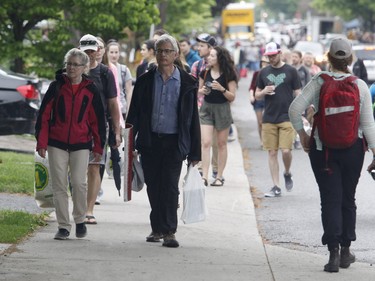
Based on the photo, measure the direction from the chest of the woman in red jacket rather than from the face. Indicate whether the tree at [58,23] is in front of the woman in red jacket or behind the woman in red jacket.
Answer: behind

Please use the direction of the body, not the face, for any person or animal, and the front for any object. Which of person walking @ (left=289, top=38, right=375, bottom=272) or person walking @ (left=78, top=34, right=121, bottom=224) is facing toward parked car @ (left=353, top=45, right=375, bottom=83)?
person walking @ (left=289, top=38, right=375, bottom=272)

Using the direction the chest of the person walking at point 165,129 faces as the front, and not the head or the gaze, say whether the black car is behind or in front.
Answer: behind

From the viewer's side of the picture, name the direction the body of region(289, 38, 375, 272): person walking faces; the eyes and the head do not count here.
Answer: away from the camera

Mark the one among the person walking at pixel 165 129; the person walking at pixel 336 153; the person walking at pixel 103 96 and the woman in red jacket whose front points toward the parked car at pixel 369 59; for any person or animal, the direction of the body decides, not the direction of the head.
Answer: the person walking at pixel 336 153

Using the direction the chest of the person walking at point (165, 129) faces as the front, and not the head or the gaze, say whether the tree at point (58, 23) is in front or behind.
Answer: behind

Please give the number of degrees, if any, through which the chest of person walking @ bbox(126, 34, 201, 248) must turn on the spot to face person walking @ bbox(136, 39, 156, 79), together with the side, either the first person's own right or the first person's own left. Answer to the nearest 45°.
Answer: approximately 180°

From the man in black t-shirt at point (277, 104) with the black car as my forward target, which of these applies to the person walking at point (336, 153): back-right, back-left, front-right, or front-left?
back-left
